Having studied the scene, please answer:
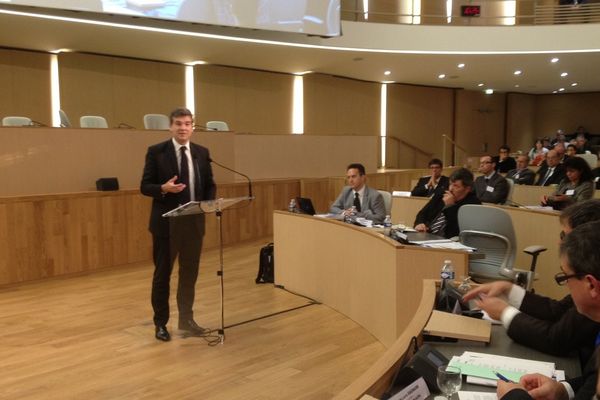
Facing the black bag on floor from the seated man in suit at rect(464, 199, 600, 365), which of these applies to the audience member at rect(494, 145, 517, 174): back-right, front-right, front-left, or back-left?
front-right

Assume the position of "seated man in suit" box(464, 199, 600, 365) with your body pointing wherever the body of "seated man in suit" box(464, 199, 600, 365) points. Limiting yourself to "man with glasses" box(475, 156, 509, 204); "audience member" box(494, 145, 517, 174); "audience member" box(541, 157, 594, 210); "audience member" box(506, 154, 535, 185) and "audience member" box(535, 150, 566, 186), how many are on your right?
5

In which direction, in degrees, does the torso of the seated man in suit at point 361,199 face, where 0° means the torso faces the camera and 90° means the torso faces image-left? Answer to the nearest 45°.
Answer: approximately 45°

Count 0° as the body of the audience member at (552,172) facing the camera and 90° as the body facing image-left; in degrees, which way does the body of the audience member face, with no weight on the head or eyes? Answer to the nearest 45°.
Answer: approximately 45°

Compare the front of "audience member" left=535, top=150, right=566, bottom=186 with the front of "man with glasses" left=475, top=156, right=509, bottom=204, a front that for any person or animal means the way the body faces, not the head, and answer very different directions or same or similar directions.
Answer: same or similar directions

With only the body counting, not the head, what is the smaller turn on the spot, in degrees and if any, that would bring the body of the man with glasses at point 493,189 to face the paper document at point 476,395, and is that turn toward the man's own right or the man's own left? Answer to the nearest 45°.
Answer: approximately 45° to the man's own left

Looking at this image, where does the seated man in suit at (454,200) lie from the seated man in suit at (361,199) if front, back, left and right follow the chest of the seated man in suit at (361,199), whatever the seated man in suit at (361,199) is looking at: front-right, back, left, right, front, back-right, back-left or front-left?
left

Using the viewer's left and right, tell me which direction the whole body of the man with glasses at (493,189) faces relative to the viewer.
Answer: facing the viewer and to the left of the viewer

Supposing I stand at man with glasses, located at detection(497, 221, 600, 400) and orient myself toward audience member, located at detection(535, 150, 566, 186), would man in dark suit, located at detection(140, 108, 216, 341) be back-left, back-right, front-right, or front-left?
front-left

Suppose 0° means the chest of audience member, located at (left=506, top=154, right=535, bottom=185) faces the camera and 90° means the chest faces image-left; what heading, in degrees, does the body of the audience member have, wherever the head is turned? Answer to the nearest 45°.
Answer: approximately 45°

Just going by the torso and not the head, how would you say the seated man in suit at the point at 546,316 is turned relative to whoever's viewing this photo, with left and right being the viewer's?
facing to the left of the viewer

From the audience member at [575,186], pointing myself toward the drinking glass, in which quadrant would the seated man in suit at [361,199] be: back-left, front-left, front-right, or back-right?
front-right

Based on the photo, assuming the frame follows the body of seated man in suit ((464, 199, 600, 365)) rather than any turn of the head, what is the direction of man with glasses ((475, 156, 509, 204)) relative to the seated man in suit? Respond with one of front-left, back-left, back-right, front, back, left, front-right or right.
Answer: right

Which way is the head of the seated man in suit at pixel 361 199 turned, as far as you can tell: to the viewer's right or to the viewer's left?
to the viewer's left

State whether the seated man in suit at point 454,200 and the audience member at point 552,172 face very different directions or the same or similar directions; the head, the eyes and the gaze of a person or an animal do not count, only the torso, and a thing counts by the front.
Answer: same or similar directions

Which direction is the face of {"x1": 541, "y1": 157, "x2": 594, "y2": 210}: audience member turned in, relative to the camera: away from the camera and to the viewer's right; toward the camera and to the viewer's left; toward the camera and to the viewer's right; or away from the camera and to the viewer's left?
toward the camera and to the viewer's left

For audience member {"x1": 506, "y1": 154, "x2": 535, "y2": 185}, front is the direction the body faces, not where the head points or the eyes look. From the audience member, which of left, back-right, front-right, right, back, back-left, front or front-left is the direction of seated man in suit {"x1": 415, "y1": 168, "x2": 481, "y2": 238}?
front-left

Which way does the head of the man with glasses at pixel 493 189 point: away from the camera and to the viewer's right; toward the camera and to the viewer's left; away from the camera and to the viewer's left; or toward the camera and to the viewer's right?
toward the camera and to the viewer's left

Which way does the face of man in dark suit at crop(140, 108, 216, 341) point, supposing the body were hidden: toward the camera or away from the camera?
toward the camera

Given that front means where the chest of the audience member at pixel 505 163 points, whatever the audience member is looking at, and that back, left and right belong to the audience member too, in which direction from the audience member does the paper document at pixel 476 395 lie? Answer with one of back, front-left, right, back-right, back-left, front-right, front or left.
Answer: front-left
